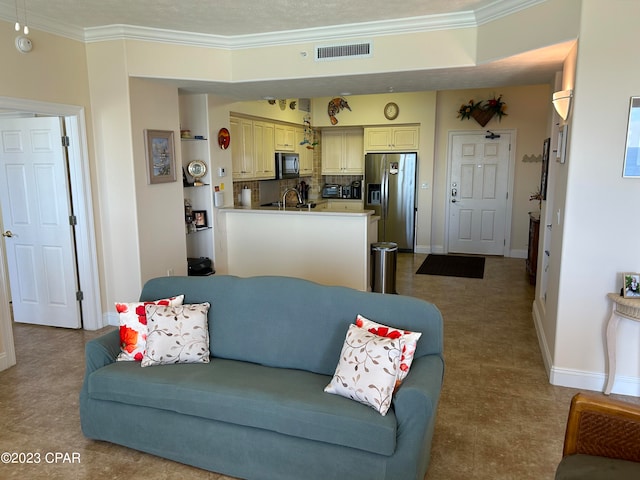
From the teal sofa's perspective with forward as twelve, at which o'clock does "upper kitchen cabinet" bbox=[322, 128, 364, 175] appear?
The upper kitchen cabinet is roughly at 5 o'clock from the teal sofa.

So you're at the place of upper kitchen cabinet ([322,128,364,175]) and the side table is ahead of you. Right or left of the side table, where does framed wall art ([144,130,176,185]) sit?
right

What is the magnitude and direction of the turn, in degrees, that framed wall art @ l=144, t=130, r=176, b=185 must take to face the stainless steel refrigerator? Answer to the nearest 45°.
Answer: approximately 90° to its left

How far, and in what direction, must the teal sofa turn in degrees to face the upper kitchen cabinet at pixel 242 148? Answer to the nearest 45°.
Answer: approximately 135° to its right

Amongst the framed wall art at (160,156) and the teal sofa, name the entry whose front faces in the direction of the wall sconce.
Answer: the framed wall art

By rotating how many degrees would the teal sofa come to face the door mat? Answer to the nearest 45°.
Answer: approximately 180°

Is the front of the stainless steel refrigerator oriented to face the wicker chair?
yes

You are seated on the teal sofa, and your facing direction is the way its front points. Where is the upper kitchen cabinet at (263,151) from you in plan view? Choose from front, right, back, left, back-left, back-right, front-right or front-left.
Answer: back-right

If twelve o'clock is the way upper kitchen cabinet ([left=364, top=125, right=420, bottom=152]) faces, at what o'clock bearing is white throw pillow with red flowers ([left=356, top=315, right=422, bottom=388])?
The white throw pillow with red flowers is roughly at 12 o'clock from the upper kitchen cabinet.

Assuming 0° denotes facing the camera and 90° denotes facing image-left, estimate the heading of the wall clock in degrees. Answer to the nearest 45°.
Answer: approximately 0°

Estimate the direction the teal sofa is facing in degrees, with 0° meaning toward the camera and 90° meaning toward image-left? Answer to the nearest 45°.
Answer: approximately 45°

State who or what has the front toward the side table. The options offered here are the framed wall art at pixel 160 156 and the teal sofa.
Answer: the framed wall art
